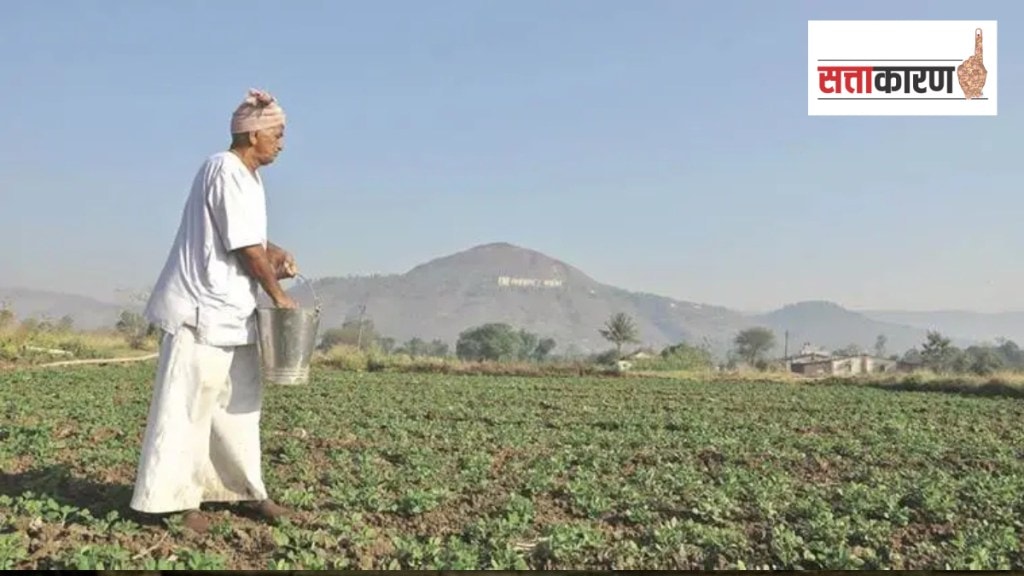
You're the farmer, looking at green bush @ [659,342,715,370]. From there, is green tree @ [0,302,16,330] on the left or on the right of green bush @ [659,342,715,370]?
left

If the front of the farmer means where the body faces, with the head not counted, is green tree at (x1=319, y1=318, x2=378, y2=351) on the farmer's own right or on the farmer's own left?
on the farmer's own left

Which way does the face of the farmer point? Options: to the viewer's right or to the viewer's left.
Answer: to the viewer's right

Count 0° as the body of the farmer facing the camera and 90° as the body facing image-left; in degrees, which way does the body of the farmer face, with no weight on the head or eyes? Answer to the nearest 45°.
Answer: approximately 270°

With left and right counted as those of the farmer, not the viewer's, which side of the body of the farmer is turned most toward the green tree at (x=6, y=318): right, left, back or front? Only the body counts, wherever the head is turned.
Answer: left

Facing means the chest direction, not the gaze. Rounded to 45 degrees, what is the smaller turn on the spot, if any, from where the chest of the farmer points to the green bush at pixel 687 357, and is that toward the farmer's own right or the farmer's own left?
approximately 45° to the farmer's own left
